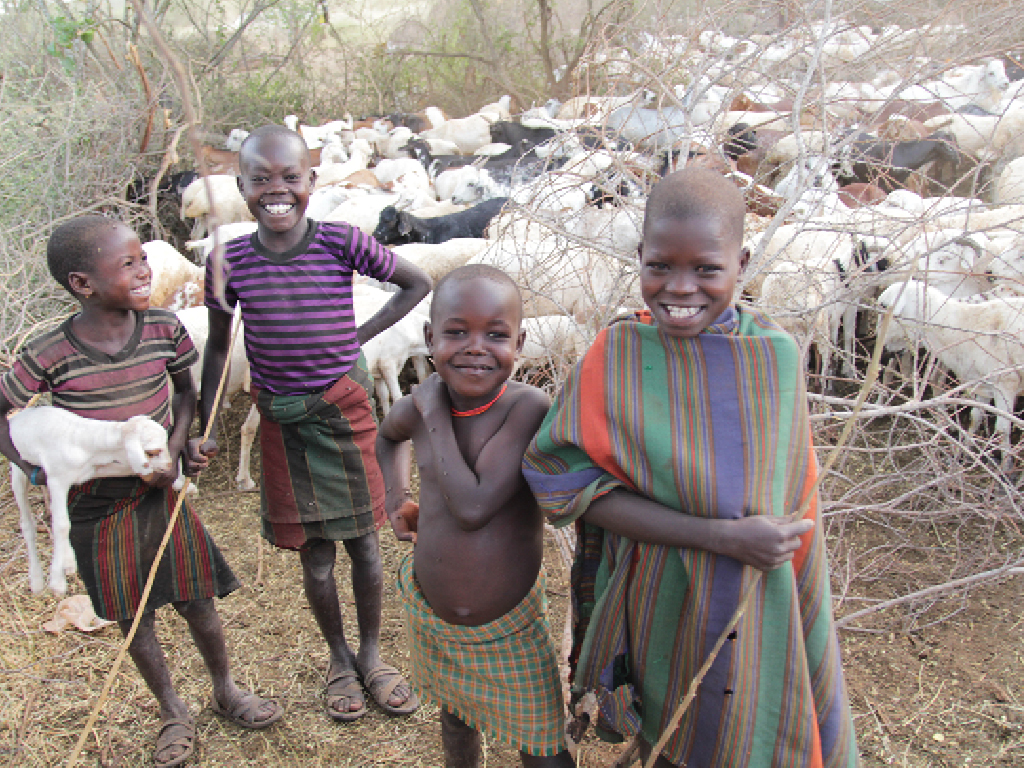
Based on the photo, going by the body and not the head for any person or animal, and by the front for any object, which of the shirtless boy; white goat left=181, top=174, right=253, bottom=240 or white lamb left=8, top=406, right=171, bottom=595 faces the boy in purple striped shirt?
the white lamb

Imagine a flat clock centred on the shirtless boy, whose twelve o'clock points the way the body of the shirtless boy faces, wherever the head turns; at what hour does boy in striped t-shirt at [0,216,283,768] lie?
The boy in striped t-shirt is roughly at 4 o'clock from the shirtless boy.

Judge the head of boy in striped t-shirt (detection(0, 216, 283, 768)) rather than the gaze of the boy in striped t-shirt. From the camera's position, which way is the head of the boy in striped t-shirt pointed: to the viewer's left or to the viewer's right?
to the viewer's right

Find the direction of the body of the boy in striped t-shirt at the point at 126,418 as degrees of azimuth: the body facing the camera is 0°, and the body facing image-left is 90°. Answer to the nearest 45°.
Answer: approximately 315°

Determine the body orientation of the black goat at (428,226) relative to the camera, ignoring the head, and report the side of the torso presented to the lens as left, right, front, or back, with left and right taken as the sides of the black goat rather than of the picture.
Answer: left

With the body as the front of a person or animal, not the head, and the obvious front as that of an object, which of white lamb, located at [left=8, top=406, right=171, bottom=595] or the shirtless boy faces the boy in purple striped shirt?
the white lamb

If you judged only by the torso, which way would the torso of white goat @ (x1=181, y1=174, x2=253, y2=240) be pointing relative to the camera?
to the viewer's left

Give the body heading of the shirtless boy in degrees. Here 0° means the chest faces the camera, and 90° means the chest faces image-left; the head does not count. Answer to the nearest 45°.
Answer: approximately 0°

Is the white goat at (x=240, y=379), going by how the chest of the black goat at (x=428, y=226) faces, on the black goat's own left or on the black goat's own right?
on the black goat's own left

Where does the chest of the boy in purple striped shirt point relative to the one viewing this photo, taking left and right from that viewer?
facing the viewer

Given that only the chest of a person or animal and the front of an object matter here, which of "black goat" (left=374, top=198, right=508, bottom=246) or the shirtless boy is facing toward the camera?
the shirtless boy

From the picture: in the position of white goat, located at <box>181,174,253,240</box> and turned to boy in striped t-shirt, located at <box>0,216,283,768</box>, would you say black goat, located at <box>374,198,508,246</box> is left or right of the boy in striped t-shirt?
left

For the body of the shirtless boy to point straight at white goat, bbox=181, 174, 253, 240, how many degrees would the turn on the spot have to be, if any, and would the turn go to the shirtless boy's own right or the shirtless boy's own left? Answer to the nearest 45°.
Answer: approximately 180°

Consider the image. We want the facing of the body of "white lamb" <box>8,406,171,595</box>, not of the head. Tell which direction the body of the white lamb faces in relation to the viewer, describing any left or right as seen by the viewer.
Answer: facing to the right of the viewer

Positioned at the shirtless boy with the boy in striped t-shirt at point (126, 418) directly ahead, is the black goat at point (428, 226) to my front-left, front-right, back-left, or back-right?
front-right

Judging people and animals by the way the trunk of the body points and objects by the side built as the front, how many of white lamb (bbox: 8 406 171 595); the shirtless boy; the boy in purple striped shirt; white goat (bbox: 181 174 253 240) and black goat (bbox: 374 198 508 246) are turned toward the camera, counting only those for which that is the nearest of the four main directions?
2
